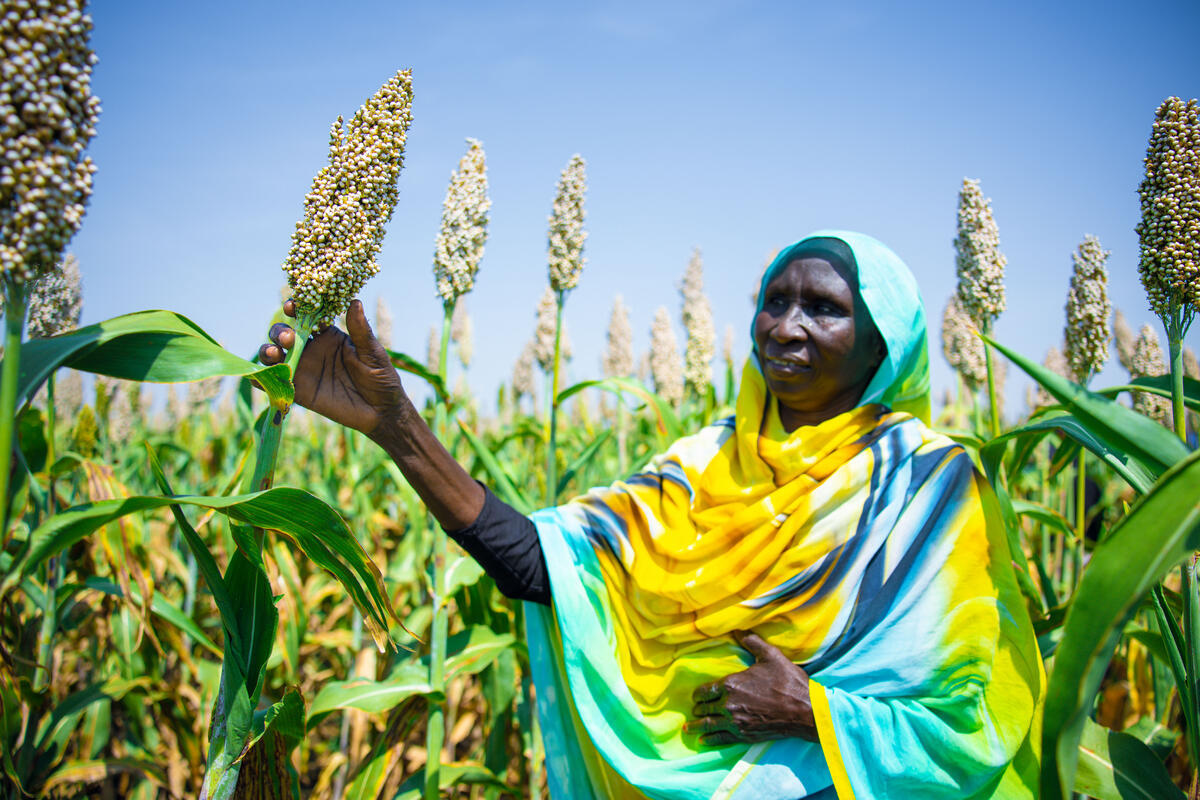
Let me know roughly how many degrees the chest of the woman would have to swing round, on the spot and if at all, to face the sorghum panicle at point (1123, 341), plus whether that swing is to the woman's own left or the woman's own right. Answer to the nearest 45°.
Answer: approximately 180°

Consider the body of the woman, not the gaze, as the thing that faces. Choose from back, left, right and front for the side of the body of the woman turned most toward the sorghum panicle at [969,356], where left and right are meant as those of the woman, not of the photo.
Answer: back

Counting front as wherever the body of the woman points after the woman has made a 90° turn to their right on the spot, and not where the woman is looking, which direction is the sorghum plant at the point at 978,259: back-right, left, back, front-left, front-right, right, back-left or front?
right

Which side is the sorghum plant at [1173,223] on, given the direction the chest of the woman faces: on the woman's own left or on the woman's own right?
on the woman's own left

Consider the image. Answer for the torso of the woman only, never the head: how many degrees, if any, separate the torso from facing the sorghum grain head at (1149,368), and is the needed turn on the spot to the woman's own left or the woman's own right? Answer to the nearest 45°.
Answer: approximately 180°

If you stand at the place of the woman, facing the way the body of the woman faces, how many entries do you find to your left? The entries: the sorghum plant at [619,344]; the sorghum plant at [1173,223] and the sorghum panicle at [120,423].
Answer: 1

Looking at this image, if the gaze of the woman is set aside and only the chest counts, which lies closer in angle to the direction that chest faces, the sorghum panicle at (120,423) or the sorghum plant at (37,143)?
the sorghum plant

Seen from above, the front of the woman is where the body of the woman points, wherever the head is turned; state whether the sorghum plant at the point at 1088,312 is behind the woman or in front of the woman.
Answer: behind

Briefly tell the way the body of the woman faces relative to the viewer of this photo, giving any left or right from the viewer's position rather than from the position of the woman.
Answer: facing the viewer and to the left of the viewer

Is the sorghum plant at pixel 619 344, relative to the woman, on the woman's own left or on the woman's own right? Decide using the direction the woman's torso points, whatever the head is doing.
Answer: on the woman's own right

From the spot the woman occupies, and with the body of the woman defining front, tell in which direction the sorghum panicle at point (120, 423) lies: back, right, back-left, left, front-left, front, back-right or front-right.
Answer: right

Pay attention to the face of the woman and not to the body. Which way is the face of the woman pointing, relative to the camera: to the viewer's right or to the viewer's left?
to the viewer's left
